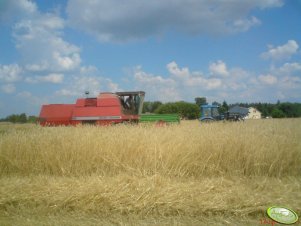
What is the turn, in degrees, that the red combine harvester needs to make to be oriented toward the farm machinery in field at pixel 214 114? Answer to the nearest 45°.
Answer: approximately 45° to its left

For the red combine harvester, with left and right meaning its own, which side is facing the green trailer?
front

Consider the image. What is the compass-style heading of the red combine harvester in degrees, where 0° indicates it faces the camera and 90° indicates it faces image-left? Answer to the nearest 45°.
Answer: approximately 270°

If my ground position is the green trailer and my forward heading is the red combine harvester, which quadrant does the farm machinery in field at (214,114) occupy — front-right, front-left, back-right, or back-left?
back-right
